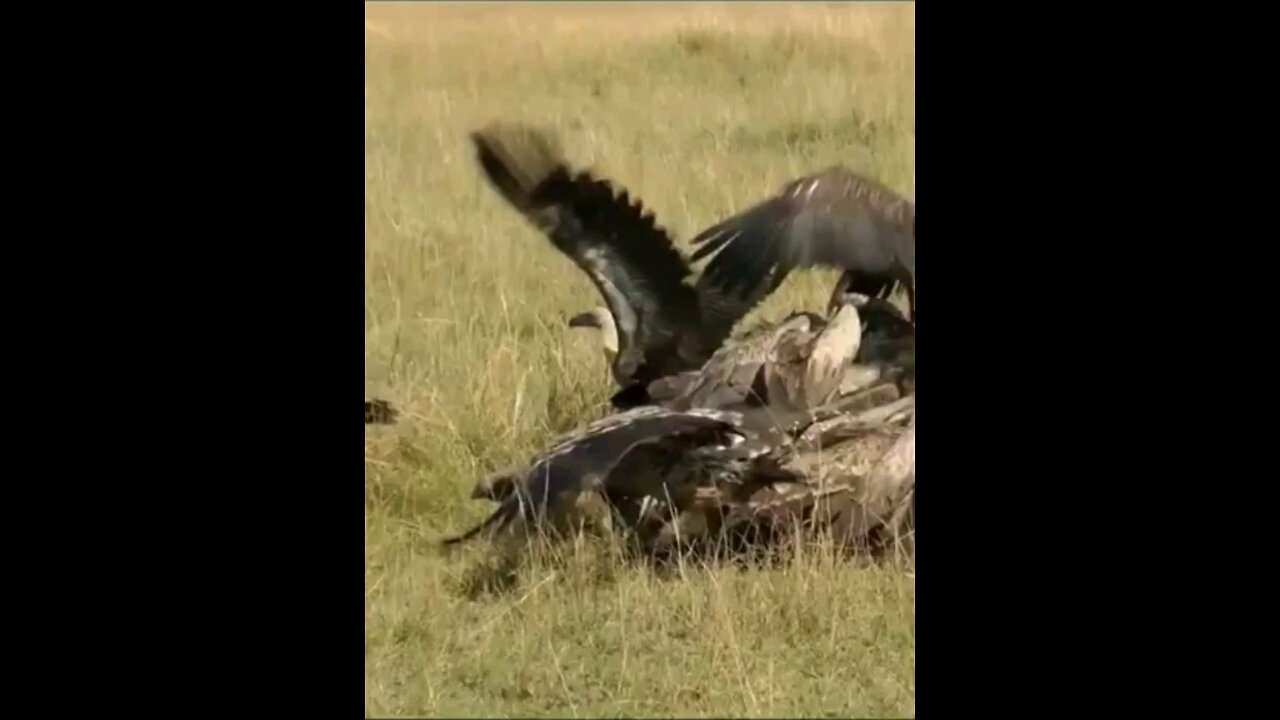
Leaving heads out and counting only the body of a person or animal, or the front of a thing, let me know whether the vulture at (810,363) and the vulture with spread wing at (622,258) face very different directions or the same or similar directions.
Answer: very different directions

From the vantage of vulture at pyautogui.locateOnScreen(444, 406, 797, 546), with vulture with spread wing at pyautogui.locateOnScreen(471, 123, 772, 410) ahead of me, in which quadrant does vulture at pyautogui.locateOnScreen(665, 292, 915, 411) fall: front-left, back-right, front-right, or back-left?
front-right

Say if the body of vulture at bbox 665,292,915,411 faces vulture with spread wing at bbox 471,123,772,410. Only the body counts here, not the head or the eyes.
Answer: no

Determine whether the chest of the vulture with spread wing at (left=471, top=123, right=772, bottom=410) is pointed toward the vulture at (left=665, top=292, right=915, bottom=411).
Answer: no

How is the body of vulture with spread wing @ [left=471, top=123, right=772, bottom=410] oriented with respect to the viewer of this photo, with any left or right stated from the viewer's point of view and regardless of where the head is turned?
facing to the left of the viewer

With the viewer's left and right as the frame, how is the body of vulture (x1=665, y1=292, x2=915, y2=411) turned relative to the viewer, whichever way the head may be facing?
facing to the right of the viewer
